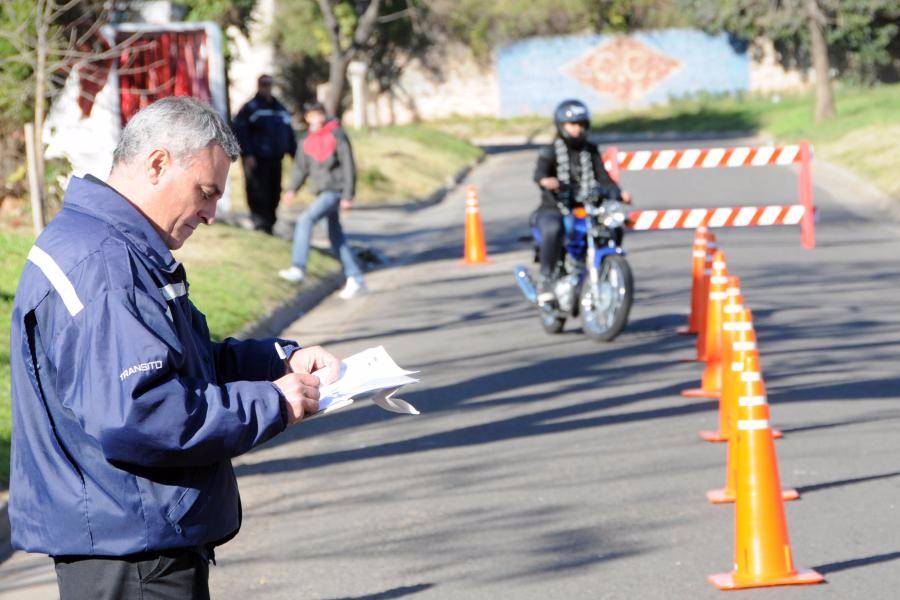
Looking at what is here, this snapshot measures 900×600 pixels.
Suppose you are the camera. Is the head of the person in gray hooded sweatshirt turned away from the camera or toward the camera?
toward the camera

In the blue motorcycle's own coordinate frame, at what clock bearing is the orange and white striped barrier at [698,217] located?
The orange and white striped barrier is roughly at 8 o'clock from the blue motorcycle.

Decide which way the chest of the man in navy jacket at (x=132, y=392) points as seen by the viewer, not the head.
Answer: to the viewer's right

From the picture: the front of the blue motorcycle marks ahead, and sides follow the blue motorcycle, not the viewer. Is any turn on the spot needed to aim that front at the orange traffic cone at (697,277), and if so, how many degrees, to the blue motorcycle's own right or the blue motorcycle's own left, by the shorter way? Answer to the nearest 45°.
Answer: approximately 45° to the blue motorcycle's own left

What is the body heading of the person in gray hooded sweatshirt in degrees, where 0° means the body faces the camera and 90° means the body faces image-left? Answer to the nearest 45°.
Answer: approximately 45°

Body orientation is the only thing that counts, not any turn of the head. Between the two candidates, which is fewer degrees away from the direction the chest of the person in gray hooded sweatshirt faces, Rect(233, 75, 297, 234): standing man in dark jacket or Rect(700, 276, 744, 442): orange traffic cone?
the orange traffic cone

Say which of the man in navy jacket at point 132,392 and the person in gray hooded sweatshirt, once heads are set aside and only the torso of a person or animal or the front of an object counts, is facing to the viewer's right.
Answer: the man in navy jacket

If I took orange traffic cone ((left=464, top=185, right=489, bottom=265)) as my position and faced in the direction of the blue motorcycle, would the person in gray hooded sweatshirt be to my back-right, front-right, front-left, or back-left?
front-right
